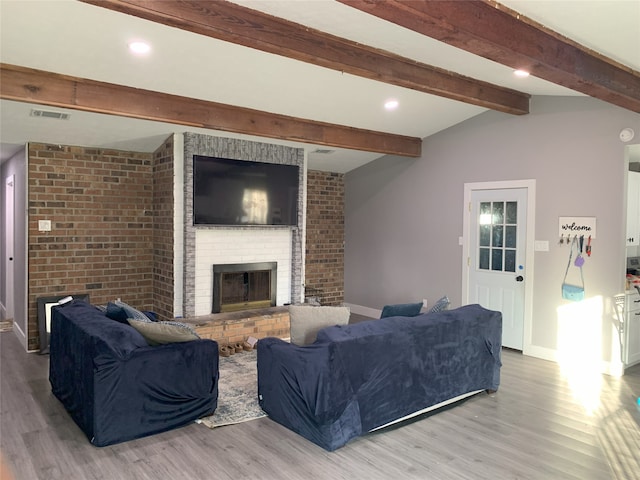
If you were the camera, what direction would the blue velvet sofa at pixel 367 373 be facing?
facing away from the viewer and to the left of the viewer

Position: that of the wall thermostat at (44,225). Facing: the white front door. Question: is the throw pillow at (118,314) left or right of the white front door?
right

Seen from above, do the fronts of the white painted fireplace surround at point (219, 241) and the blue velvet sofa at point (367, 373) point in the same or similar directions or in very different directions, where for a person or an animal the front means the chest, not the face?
very different directions

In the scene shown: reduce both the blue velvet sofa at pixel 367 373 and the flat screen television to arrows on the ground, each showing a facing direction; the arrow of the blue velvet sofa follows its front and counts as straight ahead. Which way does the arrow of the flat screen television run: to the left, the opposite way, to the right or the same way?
the opposite way

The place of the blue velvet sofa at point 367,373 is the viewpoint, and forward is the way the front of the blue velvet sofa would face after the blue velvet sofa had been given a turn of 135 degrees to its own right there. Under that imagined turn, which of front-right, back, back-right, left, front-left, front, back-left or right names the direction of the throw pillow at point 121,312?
back

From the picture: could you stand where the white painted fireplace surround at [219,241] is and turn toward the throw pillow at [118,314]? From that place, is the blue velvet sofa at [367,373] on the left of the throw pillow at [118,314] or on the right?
left

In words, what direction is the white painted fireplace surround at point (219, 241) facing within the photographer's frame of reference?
facing the viewer and to the right of the viewer

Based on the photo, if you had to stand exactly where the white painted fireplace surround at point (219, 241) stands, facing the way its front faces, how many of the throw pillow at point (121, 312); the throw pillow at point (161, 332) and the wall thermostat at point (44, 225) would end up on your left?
0

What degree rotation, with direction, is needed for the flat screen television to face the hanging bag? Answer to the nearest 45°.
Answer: approximately 45° to its left

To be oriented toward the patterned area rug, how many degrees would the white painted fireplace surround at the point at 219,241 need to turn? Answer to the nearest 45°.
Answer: approximately 45° to its right
